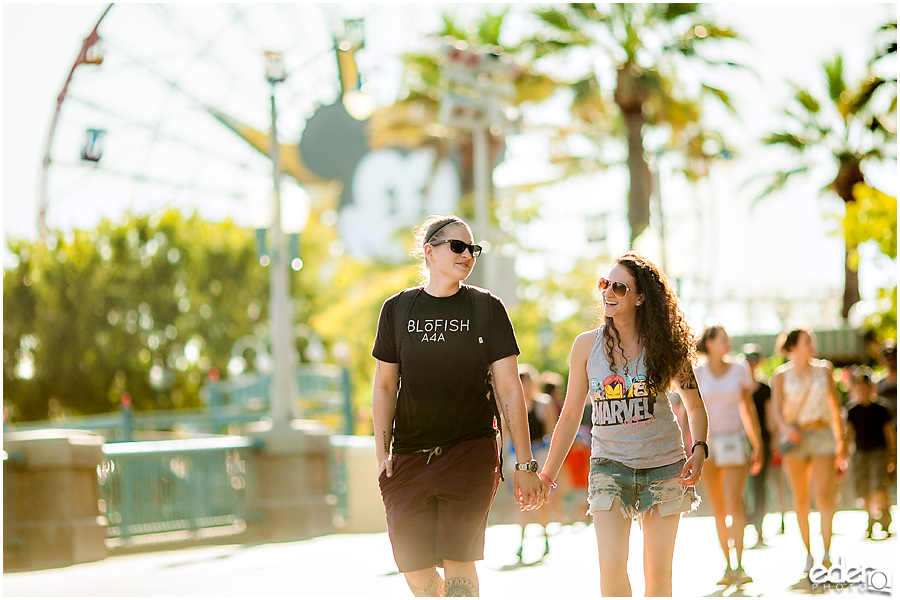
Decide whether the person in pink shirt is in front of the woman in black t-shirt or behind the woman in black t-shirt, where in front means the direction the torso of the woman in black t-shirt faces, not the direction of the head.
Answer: behind

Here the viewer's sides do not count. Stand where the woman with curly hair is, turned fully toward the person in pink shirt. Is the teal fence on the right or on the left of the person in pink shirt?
left

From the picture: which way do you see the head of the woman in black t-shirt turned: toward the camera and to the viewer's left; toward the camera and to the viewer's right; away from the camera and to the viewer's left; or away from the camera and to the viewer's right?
toward the camera and to the viewer's right

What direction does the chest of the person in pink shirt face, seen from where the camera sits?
toward the camera

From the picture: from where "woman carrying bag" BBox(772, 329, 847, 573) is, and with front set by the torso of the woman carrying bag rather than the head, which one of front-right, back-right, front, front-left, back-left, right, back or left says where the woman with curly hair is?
front

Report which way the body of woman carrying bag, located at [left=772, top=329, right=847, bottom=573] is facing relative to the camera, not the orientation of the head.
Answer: toward the camera

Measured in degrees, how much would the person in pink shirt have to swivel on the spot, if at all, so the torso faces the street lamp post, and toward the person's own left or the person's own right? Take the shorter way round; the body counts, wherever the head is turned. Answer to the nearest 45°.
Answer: approximately 135° to the person's own right

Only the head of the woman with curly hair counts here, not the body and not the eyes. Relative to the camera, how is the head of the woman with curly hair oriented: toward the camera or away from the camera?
toward the camera

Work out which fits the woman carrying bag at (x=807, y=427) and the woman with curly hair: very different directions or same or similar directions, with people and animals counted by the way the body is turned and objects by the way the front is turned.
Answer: same or similar directions

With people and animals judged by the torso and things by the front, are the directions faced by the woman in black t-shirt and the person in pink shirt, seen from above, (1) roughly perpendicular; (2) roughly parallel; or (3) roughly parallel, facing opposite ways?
roughly parallel

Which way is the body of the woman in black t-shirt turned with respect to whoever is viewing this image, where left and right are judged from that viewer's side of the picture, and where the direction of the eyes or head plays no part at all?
facing the viewer

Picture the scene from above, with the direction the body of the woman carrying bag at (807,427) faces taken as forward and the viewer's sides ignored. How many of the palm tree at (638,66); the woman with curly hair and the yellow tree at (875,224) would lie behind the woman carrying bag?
2
